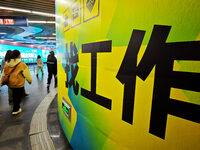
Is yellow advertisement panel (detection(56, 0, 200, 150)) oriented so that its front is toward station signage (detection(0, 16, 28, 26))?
no

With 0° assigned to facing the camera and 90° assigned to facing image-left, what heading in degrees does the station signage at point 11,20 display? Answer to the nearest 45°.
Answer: approximately 0°

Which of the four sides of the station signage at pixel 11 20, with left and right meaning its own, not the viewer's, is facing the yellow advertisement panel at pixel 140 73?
front

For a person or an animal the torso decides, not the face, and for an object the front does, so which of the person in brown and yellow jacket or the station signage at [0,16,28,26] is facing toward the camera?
the station signage

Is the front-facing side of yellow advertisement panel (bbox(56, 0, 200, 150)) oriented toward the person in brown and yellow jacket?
no

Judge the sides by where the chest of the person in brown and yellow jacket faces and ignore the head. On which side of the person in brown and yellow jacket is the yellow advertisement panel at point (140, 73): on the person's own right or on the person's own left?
on the person's own right

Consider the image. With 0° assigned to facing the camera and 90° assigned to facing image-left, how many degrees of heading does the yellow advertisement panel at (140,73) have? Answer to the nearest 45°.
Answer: approximately 45°
